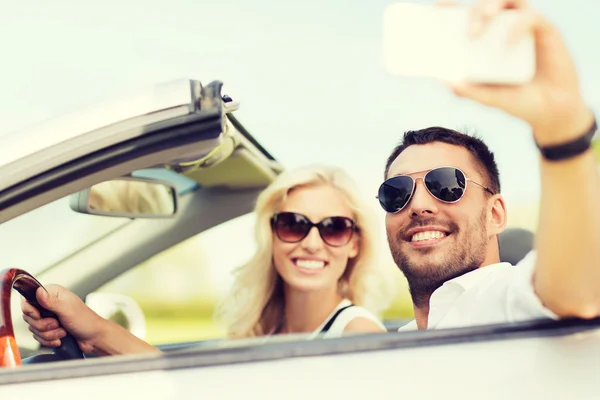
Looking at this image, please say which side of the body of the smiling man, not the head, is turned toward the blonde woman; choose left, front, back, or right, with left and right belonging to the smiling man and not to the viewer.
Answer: right

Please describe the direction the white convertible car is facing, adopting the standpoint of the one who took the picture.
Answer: facing to the left of the viewer

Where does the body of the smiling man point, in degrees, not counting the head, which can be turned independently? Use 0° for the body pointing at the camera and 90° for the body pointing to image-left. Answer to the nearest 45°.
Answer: approximately 45°

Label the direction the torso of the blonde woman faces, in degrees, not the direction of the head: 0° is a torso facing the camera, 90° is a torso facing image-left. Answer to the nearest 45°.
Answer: approximately 0°
